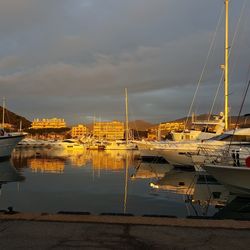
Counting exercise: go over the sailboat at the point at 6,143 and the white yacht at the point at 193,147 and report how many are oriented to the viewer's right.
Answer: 1

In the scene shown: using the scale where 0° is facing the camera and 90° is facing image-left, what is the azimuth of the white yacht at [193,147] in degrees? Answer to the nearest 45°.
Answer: approximately 90°

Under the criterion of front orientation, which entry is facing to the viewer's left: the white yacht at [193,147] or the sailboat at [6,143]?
the white yacht

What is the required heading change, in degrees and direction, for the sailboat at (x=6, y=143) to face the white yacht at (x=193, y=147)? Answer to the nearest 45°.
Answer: approximately 45° to its right

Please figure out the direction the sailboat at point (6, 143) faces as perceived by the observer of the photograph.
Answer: facing to the right of the viewer
